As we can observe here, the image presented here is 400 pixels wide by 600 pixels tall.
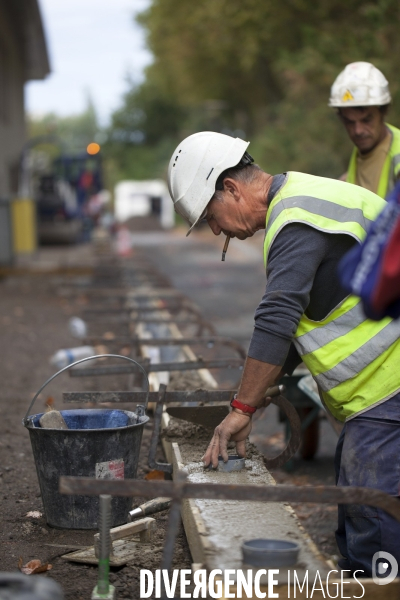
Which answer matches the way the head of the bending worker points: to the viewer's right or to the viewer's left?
to the viewer's left

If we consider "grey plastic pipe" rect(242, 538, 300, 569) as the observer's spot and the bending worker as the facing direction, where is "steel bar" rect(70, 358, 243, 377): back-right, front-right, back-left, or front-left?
front-left

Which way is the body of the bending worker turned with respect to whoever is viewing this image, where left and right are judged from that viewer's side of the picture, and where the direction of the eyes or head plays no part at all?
facing to the left of the viewer

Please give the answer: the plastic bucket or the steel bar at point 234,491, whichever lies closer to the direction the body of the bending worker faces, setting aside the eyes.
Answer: the plastic bucket

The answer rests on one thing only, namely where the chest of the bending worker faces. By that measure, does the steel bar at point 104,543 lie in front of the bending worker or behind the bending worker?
in front

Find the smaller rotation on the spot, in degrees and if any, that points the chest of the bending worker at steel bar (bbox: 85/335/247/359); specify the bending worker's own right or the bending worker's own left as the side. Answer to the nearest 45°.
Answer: approximately 90° to the bending worker's own right

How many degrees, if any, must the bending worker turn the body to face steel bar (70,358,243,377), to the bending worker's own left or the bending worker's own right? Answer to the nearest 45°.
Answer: approximately 90° to the bending worker's own right

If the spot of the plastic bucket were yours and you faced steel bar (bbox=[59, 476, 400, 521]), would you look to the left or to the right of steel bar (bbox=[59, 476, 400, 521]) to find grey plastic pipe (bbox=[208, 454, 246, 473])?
left

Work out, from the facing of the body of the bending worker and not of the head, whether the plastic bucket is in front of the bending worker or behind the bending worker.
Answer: in front

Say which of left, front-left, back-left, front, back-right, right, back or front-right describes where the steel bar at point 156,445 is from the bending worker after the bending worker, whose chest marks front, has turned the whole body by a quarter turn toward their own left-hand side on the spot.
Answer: back-right

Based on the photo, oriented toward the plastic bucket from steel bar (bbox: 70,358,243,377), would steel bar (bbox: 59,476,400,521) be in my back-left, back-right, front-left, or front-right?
front-left

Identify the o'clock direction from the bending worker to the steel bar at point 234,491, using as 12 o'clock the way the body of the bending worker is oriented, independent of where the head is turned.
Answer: The steel bar is roughly at 10 o'clock from the bending worker.
